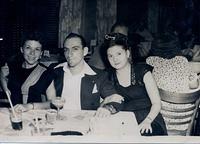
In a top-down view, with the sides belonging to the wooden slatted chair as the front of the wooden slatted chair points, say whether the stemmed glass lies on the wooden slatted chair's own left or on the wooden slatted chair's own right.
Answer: on the wooden slatted chair's own left

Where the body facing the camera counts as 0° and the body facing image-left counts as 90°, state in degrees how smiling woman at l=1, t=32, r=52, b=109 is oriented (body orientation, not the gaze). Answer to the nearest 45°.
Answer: approximately 0°

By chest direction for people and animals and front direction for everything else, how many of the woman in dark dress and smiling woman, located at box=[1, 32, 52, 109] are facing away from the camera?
0

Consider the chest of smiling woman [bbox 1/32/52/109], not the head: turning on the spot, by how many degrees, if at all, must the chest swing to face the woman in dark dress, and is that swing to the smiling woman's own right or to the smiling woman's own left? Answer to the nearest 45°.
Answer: approximately 90° to the smiling woman's own left

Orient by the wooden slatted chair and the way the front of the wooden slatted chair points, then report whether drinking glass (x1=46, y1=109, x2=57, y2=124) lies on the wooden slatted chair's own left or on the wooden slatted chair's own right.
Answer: on the wooden slatted chair's own left

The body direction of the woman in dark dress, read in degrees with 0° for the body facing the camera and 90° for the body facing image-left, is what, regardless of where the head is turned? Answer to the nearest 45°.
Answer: approximately 45°
